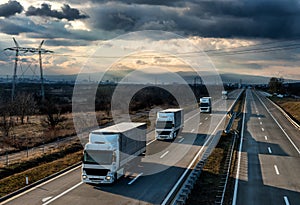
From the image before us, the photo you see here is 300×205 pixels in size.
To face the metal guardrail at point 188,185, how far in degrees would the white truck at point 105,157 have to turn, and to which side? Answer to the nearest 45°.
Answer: approximately 45° to its left

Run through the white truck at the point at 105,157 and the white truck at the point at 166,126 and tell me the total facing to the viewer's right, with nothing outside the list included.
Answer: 0

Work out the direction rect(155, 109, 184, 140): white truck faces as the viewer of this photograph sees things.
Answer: facing the viewer and to the left of the viewer

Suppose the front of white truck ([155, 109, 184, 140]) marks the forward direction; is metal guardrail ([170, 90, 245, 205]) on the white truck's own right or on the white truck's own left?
on the white truck's own left

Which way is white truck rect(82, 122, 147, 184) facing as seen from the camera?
toward the camera

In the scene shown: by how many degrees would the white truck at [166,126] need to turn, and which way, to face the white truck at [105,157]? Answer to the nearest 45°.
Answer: approximately 45° to its left

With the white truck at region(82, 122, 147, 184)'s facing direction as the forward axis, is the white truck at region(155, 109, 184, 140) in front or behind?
behind

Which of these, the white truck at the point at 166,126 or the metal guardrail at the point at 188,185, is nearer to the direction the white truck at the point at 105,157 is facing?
the metal guardrail
